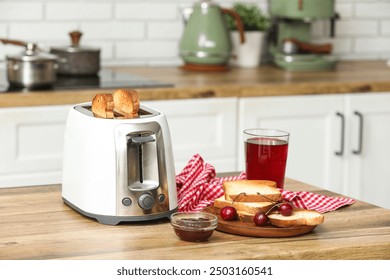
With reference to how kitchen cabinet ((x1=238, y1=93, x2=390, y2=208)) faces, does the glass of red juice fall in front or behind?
in front

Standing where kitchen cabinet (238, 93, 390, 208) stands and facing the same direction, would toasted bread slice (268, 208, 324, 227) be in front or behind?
in front

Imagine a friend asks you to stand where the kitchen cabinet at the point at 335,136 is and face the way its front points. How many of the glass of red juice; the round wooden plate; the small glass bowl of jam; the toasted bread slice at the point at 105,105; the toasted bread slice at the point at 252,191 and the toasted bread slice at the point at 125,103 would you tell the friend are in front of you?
6

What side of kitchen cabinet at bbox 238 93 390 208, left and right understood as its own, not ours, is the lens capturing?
front

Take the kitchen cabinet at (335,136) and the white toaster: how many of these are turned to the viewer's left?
0

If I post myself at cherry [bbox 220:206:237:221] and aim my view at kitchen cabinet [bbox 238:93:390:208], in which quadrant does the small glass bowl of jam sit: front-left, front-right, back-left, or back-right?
back-left
